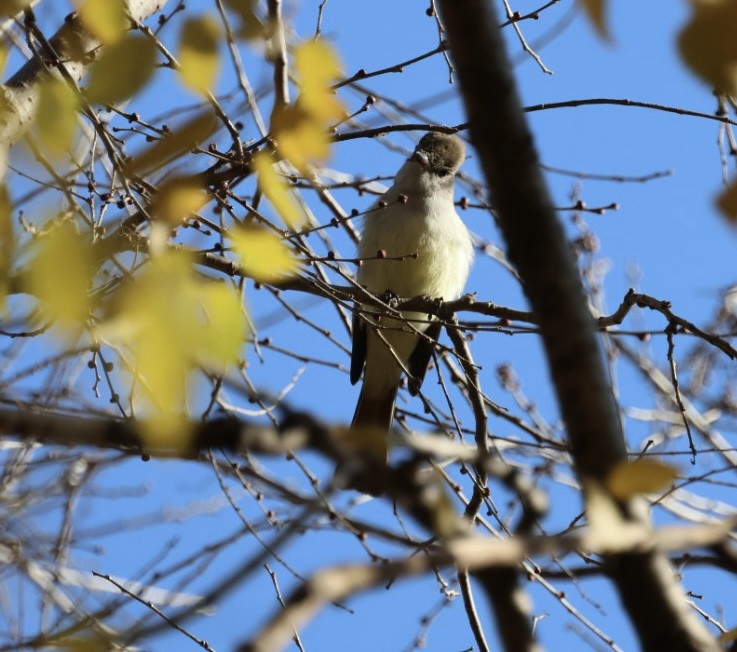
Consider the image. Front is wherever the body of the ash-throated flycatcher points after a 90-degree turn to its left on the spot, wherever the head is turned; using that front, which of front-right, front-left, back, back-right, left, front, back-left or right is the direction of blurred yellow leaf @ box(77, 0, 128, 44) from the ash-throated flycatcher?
right

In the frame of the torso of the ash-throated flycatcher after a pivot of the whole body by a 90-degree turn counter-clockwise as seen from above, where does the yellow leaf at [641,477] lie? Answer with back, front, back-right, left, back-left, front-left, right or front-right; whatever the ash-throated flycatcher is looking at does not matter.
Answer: right

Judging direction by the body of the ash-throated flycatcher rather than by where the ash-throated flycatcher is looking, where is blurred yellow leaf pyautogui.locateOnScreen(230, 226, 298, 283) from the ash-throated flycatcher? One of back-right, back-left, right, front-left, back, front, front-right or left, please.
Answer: front

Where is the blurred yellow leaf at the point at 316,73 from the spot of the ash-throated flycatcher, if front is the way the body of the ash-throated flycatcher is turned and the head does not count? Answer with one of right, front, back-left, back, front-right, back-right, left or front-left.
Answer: front

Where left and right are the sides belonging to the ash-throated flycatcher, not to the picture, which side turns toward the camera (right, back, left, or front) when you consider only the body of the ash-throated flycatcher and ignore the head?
front

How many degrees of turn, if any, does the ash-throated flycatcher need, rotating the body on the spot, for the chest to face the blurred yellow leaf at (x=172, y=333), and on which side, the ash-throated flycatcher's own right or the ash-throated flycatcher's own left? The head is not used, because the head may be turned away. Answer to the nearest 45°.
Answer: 0° — it already faces it

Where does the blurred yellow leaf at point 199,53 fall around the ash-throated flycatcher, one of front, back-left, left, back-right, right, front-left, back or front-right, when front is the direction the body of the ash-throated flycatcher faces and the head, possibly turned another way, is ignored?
front
